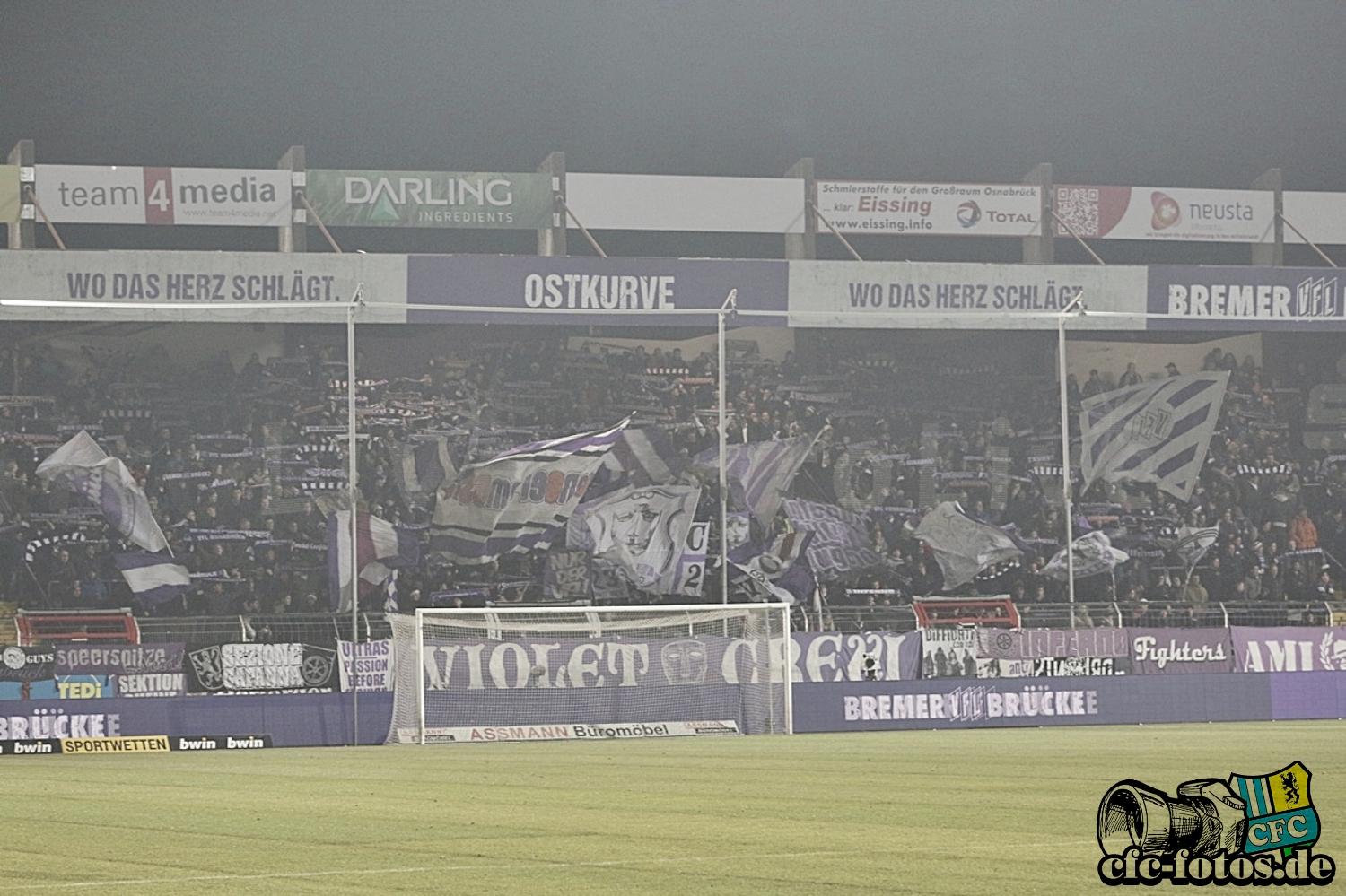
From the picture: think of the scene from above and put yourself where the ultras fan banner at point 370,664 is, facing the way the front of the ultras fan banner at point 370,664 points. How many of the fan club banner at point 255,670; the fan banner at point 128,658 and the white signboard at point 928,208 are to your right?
2

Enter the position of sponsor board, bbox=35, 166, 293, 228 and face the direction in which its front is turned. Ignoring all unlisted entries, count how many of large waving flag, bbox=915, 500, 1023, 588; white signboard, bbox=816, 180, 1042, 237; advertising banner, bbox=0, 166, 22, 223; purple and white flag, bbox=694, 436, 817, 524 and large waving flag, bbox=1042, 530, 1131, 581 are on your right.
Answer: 1

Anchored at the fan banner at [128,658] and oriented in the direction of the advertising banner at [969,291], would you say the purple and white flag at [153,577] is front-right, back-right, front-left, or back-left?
front-left

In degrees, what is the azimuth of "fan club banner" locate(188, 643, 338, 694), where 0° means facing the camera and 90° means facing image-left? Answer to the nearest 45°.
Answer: approximately 0°

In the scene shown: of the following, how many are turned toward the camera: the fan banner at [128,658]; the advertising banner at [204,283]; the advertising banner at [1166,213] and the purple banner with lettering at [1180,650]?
4

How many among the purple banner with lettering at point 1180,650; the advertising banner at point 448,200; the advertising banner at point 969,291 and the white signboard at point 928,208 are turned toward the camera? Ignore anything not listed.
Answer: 4

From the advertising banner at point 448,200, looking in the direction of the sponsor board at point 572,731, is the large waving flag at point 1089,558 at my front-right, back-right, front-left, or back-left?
front-left

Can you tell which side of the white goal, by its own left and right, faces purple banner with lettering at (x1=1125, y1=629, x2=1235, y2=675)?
left

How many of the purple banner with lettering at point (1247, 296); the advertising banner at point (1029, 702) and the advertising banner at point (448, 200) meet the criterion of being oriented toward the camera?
3

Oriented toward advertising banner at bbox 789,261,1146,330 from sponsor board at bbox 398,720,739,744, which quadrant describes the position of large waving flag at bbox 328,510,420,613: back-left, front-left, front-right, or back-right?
front-left

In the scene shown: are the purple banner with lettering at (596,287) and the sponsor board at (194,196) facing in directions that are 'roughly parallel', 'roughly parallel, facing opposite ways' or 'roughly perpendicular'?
roughly parallel

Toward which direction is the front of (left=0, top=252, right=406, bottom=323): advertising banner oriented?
toward the camera

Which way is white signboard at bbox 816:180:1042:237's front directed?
toward the camera

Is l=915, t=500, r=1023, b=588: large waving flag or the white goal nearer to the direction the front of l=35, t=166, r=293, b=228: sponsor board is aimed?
the white goal

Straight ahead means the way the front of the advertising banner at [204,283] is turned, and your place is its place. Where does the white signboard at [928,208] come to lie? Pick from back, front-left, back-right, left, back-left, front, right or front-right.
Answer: left

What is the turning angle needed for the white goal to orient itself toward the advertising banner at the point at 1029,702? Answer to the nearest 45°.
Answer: approximately 90° to its left
